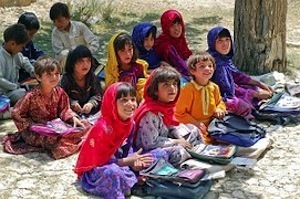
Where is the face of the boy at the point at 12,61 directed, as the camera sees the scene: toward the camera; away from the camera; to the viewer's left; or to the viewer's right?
to the viewer's right

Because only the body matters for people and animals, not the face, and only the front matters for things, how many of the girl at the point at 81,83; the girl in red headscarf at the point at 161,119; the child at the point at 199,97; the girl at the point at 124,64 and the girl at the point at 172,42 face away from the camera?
0

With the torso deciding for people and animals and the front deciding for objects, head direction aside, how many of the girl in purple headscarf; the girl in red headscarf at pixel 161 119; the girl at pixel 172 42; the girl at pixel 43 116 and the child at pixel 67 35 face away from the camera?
0

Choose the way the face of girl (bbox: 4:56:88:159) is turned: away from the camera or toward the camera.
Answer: toward the camera

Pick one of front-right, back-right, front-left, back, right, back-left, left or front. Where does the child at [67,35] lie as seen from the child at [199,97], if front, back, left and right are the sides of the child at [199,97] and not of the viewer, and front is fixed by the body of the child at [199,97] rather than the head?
back

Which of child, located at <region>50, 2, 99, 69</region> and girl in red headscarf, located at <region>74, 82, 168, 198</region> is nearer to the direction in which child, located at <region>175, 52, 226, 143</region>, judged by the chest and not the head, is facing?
the girl in red headscarf

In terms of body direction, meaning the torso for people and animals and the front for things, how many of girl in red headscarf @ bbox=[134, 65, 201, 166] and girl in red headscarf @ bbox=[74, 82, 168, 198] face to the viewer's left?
0

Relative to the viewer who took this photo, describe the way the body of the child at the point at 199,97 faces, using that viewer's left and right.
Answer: facing the viewer and to the right of the viewer

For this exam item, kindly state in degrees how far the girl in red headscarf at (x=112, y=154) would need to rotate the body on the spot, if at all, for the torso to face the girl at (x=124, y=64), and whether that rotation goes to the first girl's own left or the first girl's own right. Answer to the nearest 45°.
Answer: approximately 135° to the first girl's own left

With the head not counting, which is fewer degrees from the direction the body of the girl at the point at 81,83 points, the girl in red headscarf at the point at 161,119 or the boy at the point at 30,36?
the girl in red headscarf

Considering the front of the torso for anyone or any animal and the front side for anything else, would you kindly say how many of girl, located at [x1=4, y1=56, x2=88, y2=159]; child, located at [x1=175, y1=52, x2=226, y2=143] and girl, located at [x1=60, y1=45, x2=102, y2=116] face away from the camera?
0

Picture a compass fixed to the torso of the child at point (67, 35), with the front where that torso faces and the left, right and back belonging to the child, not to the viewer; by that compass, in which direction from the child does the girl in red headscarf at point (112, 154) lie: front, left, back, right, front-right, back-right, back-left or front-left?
front-left

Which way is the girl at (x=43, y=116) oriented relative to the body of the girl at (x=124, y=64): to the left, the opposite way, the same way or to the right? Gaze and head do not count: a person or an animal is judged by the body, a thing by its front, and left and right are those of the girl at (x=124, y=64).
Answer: the same way

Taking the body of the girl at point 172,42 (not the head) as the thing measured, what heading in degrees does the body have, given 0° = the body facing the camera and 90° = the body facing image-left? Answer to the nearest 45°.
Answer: approximately 315°

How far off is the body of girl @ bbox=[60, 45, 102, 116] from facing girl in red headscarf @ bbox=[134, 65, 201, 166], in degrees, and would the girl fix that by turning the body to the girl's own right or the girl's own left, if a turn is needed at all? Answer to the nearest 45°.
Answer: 0° — they already face them

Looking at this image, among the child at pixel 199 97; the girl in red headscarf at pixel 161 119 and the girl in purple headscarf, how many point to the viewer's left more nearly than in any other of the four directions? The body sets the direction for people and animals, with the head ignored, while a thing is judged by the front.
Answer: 0

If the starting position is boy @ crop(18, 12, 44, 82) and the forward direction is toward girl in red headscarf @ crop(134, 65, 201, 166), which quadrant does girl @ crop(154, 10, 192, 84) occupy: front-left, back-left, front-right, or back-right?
front-left

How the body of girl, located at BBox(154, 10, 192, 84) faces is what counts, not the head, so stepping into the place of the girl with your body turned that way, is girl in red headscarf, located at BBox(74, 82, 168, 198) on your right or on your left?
on your right
